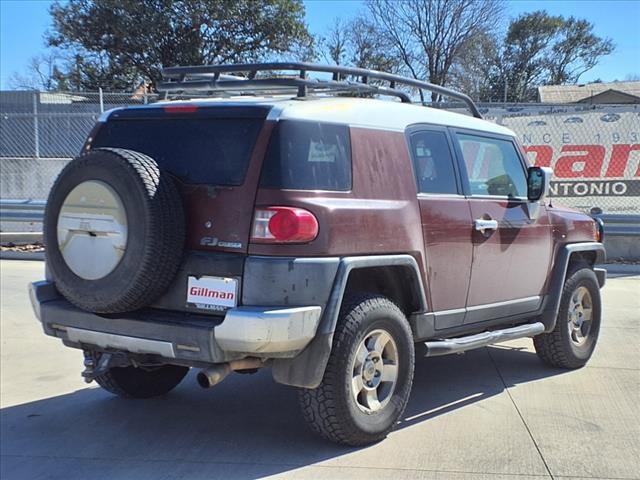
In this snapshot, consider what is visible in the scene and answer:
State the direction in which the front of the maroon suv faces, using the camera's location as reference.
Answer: facing away from the viewer and to the right of the viewer

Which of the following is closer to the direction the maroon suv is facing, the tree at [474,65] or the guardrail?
the tree

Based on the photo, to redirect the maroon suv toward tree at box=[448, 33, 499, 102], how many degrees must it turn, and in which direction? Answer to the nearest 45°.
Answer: approximately 45° to its left

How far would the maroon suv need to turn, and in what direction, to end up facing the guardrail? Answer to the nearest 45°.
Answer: approximately 90° to its left

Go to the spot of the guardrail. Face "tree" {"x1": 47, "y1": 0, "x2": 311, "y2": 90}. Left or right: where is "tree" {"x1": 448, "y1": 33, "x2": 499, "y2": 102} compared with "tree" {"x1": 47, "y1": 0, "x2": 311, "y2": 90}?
right

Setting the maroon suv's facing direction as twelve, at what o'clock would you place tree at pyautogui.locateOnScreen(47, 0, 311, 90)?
The tree is roughly at 10 o'clock from the maroon suv.
